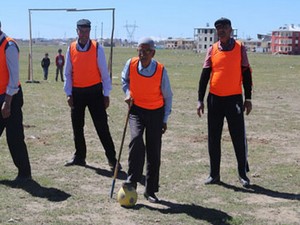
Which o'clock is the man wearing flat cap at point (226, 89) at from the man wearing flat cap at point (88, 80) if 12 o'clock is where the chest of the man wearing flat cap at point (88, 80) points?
the man wearing flat cap at point (226, 89) is roughly at 10 o'clock from the man wearing flat cap at point (88, 80).

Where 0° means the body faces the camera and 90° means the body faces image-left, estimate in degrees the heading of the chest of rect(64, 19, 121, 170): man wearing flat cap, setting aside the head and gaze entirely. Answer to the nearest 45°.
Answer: approximately 0°

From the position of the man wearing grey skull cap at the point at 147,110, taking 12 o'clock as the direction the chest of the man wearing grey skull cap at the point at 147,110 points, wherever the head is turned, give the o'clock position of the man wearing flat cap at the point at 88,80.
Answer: the man wearing flat cap at the point at 88,80 is roughly at 5 o'clock from the man wearing grey skull cap at the point at 147,110.

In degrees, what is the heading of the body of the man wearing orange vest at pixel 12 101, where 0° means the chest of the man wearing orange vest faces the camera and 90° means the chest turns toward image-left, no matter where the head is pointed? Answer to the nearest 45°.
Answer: approximately 45°

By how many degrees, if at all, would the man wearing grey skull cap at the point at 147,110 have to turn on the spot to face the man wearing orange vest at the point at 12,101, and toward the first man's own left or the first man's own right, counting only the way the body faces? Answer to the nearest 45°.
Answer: approximately 90° to the first man's own right

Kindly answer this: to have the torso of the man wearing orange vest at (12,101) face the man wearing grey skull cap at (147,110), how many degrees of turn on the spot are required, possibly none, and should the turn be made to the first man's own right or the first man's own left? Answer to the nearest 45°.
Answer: approximately 90° to the first man's own left

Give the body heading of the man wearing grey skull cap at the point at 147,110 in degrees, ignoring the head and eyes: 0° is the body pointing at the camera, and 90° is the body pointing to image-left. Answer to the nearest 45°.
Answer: approximately 0°
